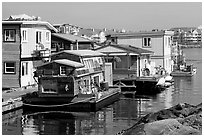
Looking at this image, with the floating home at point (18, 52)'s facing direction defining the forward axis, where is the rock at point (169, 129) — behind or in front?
in front

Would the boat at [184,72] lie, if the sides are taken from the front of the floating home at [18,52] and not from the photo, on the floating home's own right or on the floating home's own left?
on the floating home's own left

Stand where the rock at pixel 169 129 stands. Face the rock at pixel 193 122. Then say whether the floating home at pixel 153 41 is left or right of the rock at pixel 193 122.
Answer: left

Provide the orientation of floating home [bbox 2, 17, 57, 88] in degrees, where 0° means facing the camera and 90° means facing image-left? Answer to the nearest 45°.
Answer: approximately 315°

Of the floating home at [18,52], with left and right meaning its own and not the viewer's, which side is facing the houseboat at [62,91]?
front
